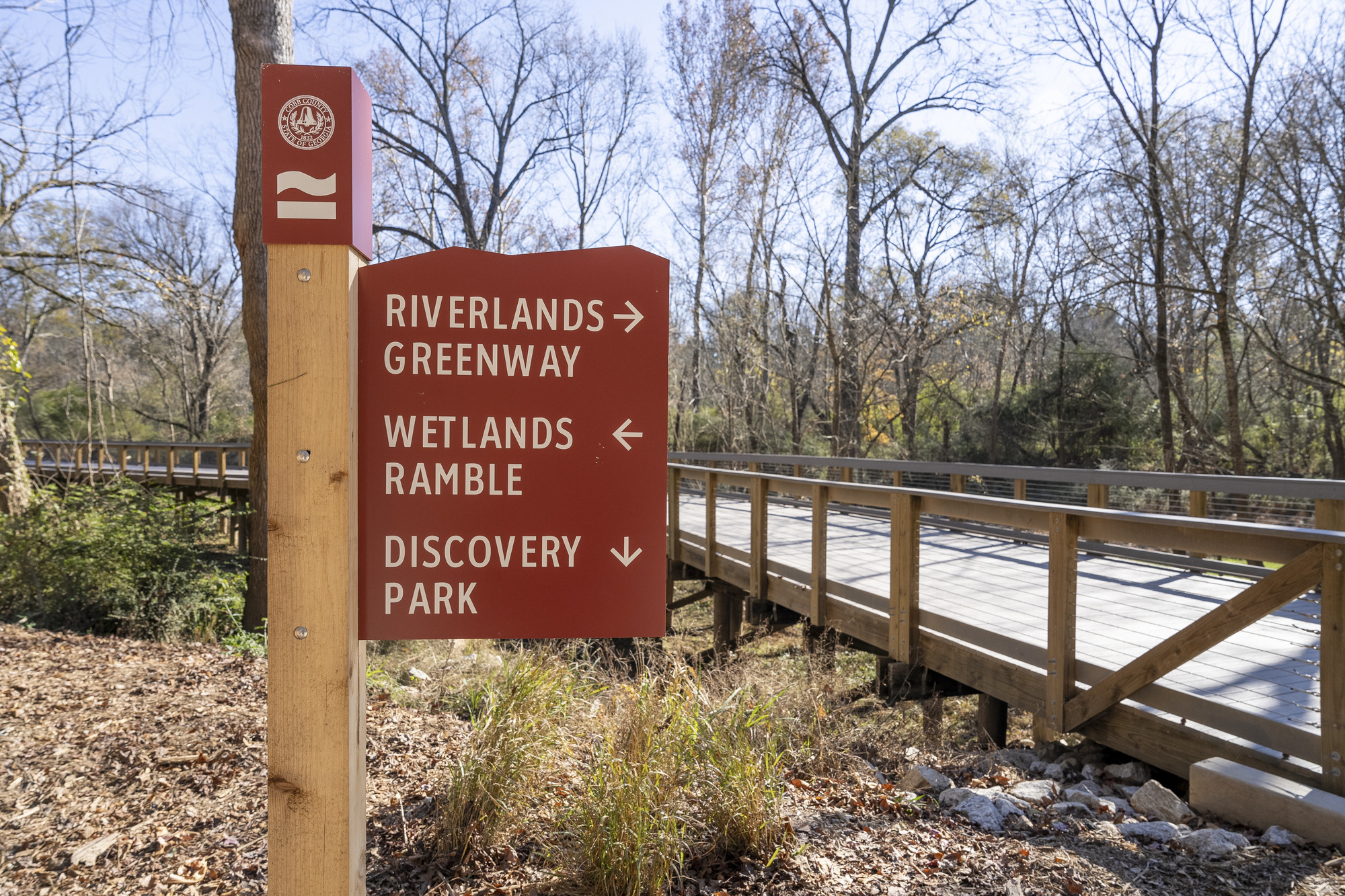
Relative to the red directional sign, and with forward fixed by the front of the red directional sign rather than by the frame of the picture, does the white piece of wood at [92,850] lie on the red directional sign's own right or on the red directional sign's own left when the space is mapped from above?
on the red directional sign's own right

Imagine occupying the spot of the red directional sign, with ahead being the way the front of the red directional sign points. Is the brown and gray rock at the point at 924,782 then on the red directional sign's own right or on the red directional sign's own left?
on the red directional sign's own left

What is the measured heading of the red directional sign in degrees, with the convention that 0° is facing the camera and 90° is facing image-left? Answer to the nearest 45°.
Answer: approximately 0°

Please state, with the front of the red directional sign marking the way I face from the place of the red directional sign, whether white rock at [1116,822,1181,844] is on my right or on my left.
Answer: on my left

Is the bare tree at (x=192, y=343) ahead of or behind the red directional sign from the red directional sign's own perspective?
behind

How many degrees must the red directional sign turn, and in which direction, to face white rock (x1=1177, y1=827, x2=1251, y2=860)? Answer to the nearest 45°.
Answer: approximately 90° to its left

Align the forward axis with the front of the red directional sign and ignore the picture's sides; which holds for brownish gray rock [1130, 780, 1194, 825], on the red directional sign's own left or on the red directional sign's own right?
on the red directional sign's own left

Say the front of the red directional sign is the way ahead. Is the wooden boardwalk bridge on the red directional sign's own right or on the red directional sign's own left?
on the red directional sign's own left
